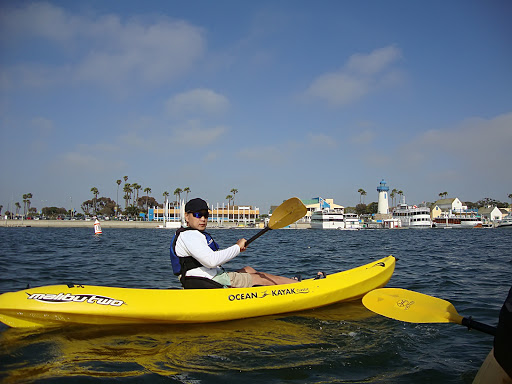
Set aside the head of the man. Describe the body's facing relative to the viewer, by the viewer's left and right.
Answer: facing to the right of the viewer

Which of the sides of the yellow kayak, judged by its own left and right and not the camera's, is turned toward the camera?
right
